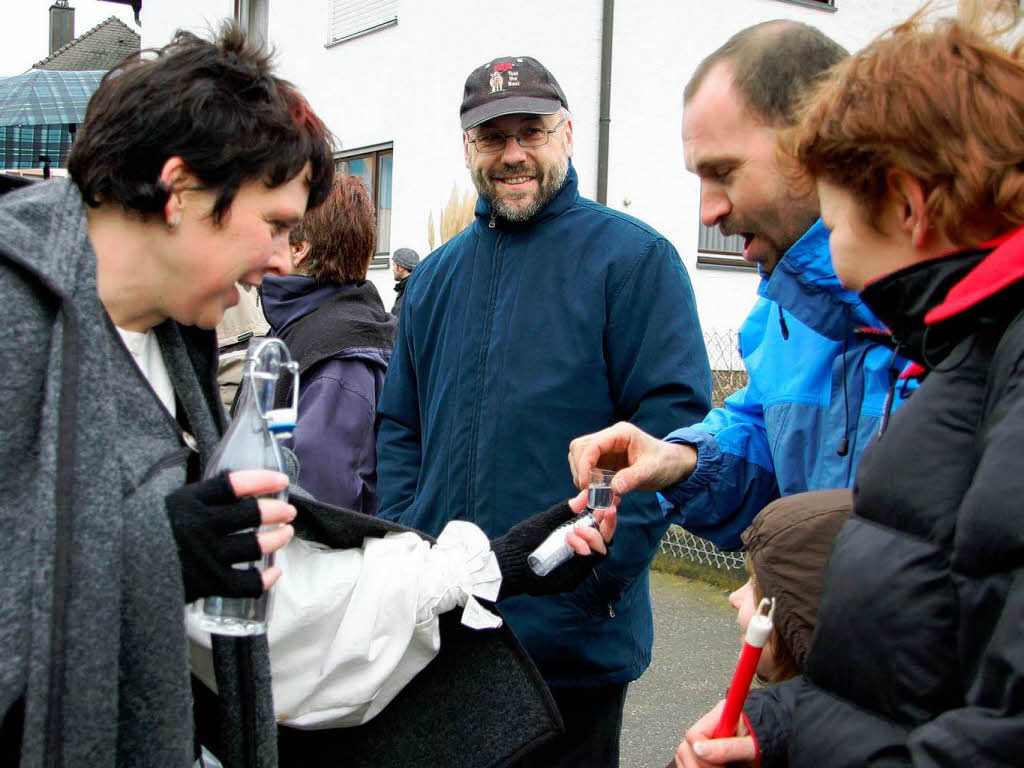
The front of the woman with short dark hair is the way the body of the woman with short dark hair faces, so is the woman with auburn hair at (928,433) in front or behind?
in front

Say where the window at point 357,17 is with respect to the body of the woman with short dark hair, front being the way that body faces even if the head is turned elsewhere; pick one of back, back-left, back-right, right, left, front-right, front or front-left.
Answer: left

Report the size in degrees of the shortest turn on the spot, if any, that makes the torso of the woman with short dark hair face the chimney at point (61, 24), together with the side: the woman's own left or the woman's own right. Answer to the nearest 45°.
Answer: approximately 90° to the woman's own left

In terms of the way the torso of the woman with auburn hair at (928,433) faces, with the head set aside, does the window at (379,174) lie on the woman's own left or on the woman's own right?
on the woman's own right

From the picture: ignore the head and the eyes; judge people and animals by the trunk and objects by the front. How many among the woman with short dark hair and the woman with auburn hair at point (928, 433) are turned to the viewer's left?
1

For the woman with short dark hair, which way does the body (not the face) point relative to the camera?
to the viewer's right

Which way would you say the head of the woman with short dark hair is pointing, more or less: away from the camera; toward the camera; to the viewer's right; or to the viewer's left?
to the viewer's right

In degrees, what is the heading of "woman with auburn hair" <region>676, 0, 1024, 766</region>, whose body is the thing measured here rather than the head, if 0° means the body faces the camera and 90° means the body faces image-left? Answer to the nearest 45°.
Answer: approximately 90°

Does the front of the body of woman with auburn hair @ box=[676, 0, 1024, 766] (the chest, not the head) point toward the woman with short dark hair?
yes
